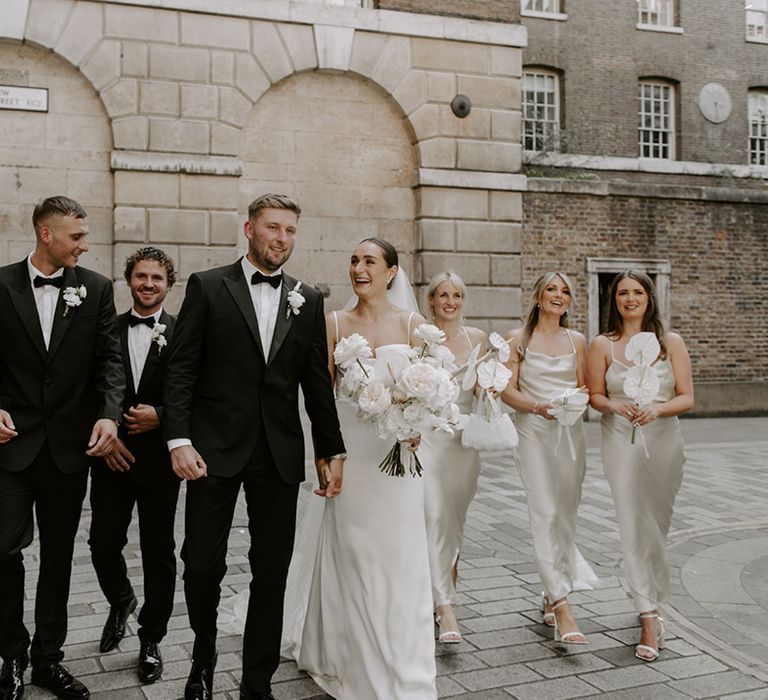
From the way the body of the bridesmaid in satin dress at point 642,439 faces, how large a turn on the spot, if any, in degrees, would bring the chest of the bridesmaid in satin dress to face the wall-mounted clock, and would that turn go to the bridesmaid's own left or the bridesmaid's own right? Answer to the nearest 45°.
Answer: approximately 180°

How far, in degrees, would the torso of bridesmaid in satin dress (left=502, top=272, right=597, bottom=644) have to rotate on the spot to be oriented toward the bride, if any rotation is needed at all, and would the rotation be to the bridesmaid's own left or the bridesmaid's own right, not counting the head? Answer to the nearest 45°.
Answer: approximately 45° to the bridesmaid's own right

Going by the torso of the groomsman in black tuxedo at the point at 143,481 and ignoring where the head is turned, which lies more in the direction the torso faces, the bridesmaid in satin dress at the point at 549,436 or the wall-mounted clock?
the bridesmaid in satin dress

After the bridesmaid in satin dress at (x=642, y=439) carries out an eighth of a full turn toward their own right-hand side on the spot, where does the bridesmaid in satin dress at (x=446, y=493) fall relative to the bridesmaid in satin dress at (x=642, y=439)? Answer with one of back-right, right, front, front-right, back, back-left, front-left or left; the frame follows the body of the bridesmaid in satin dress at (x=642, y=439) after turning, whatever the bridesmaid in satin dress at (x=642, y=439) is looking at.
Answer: front-right

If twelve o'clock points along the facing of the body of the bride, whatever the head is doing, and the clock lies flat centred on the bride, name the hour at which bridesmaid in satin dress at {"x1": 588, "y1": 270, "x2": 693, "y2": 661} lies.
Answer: The bridesmaid in satin dress is roughly at 8 o'clock from the bride.

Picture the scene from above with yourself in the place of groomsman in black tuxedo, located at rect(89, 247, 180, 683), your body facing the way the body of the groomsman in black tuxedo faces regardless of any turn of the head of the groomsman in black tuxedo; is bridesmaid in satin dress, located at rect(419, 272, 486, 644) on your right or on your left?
on your left

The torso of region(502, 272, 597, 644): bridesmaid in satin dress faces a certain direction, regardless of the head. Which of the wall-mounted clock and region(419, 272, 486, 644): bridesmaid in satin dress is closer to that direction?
the bridesmaid in satin dress

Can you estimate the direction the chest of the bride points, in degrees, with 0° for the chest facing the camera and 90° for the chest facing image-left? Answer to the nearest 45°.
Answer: approximately 0°
